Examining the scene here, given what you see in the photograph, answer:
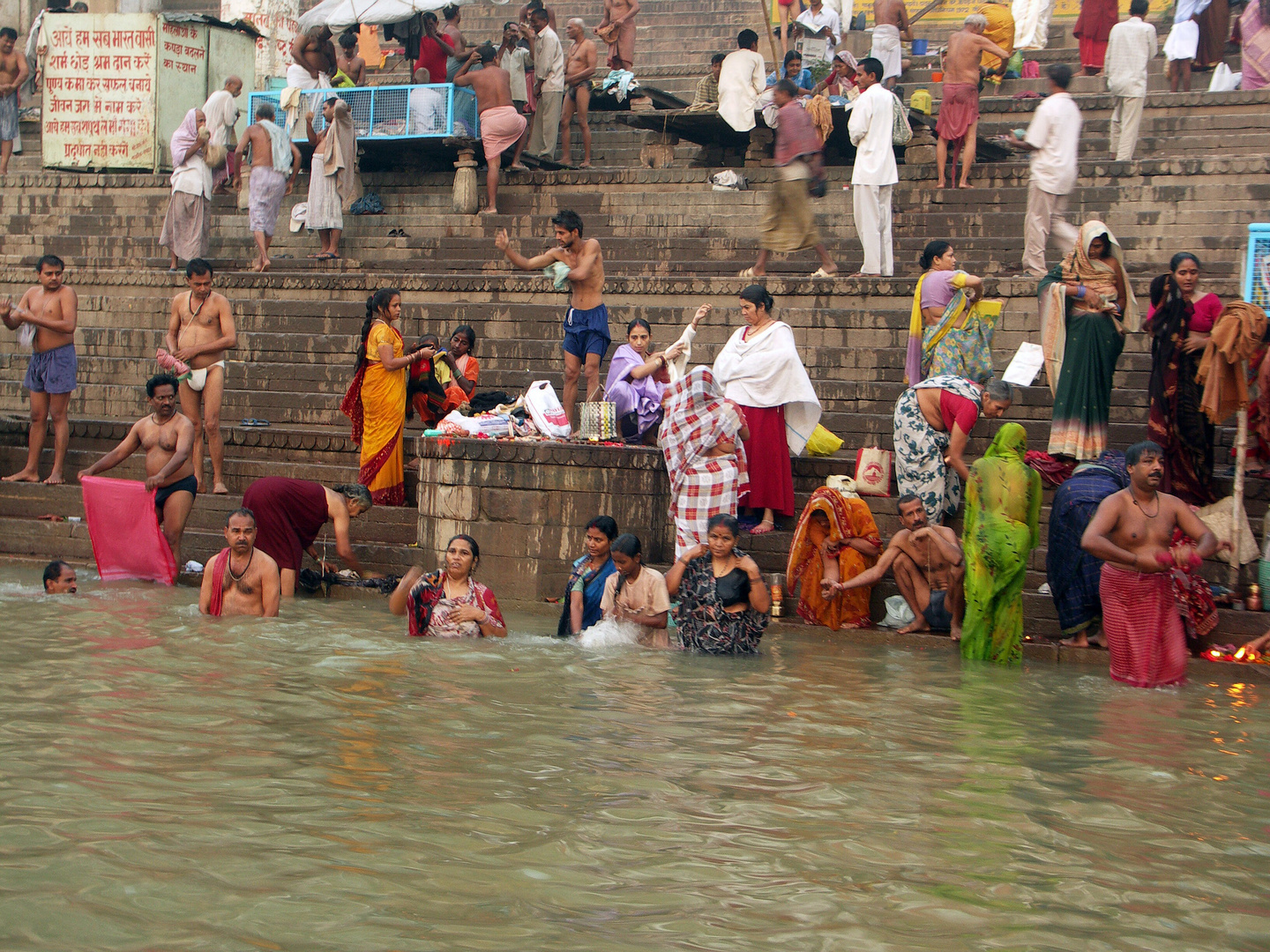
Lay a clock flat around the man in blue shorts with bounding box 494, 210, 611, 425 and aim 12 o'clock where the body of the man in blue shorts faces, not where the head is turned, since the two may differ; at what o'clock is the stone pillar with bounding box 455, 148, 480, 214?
The stone pillar is roughly at 4 o'clock from the man in blue shorts.

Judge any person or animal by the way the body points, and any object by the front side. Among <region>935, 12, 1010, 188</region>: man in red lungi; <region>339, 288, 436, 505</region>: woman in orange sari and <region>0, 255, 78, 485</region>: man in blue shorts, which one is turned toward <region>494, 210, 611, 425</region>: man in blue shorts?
the woman in orange sari

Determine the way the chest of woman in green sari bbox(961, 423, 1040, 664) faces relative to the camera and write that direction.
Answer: away from the camera

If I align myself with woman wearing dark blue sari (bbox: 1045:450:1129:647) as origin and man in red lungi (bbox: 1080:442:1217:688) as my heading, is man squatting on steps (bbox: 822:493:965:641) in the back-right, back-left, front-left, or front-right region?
back-right

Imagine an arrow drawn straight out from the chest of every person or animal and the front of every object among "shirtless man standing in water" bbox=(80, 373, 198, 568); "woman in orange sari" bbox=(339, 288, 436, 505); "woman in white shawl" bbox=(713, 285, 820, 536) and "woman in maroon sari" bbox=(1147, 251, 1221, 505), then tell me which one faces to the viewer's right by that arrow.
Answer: the woman in orange sari

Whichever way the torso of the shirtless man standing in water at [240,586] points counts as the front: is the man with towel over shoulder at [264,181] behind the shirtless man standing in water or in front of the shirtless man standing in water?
behind

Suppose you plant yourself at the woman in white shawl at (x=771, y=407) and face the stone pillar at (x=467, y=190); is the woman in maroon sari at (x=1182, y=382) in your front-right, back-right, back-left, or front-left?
back-right

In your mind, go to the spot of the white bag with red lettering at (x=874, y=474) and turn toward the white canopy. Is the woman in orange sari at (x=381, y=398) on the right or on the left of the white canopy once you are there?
left

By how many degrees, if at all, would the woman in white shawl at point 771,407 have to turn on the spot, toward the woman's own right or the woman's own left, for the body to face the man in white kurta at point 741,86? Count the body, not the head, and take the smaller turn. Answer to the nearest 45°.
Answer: approximately 135° to the woman's own right

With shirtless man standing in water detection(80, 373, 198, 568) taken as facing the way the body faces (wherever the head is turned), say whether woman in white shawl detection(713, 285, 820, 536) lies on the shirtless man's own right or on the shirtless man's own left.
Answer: on the shirtless man's own left

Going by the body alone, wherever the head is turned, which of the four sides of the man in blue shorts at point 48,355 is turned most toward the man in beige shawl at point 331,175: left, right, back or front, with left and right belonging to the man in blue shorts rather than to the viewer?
back
